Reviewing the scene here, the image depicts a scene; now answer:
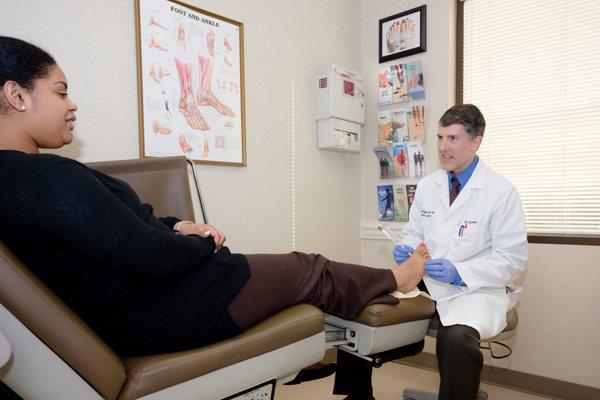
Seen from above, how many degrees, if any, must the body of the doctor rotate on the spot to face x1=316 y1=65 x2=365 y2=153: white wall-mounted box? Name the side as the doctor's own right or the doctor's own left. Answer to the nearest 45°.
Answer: approximately 90° to the doctor's own right

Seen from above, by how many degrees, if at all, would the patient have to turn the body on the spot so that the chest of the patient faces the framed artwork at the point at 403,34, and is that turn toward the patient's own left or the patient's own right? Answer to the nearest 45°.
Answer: approximately 45° to the patient's own left

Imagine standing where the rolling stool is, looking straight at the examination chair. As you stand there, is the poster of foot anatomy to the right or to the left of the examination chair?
right

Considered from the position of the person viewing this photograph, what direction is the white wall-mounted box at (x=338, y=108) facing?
facing the viewer and to the right of the viewer

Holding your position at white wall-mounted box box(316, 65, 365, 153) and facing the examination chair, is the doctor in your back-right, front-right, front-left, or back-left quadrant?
front-left

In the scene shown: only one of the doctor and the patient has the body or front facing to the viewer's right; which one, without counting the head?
the patient

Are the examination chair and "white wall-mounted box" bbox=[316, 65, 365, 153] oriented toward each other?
no

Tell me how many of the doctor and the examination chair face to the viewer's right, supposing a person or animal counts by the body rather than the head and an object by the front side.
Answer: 1

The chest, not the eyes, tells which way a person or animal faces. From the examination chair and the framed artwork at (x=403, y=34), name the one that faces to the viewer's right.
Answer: the examination chair

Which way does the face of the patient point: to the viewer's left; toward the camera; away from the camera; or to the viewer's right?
to the viewer's right

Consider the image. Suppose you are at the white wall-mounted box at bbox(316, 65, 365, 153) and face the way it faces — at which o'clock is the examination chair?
The examination chair is roughly at 2 o'clock from the white wall-mounted box.

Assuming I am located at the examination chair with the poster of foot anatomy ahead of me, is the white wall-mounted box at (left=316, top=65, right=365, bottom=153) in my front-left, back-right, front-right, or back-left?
front-right

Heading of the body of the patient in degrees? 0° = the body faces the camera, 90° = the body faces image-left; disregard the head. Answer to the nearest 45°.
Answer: approximately 270°

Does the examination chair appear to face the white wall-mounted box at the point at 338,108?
no

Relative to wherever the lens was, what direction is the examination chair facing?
facing to the right of the viewer
